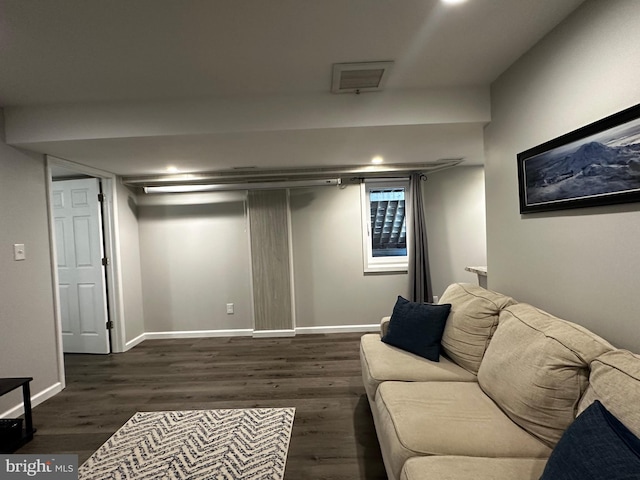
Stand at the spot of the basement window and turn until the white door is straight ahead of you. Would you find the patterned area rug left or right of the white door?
left

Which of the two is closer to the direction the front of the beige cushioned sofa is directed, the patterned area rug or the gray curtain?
the patterned area rug

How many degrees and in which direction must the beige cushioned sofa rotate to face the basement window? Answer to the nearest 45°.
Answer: approximately 90° to its right

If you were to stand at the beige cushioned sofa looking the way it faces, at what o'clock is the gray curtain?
The gray curtain is roughly at 4 o'clock from the beige cushioned sofa.
